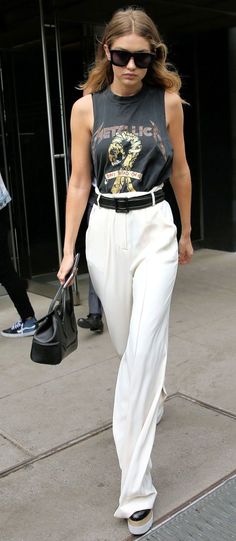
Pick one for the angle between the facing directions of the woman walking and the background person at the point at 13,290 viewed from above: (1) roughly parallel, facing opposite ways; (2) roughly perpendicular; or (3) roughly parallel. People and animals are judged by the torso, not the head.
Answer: roughly perpendicular

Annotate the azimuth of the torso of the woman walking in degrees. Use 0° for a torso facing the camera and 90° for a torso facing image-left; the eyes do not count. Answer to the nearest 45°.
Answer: approximately 0°

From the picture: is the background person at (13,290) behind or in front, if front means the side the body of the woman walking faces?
behind
